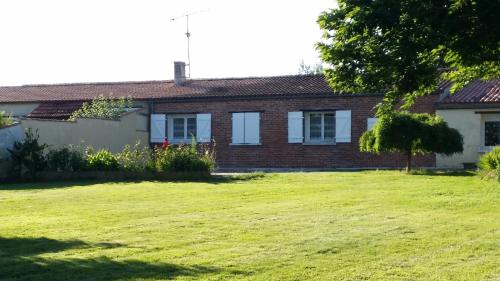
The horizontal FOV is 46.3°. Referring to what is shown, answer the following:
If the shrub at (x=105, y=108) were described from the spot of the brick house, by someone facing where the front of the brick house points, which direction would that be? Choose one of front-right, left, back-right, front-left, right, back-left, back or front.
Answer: right

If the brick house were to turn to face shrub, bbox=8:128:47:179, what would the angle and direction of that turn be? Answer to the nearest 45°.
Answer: approximately 45° to its right

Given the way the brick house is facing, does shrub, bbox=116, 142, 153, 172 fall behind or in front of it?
in front

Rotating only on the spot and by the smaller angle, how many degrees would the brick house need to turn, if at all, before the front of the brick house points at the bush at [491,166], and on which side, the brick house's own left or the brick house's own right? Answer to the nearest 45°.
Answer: approximately 45° to the brick house's own left

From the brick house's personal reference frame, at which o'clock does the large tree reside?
The large tree is roughly at 12 o'clock from the brick house.

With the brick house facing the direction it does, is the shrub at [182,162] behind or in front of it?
in front

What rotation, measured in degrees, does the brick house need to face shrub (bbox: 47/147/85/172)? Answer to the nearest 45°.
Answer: approximately 45° to its right

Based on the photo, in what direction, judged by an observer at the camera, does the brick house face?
facing the viewer
